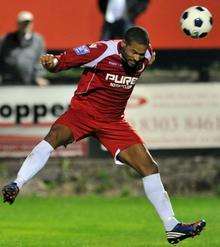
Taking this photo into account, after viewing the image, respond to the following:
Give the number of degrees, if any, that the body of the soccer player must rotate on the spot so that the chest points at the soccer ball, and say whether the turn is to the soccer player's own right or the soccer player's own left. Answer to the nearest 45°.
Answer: approximately 90° to the soccer player's own left

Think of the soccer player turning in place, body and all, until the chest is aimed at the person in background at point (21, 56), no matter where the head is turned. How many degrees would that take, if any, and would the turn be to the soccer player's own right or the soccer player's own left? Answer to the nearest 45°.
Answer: approximately 135° to the soccer player's own left

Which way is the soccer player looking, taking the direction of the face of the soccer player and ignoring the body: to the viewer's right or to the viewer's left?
to the viewer's right

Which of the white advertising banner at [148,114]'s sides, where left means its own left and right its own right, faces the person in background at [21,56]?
right

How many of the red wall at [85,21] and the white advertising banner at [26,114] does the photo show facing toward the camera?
2
